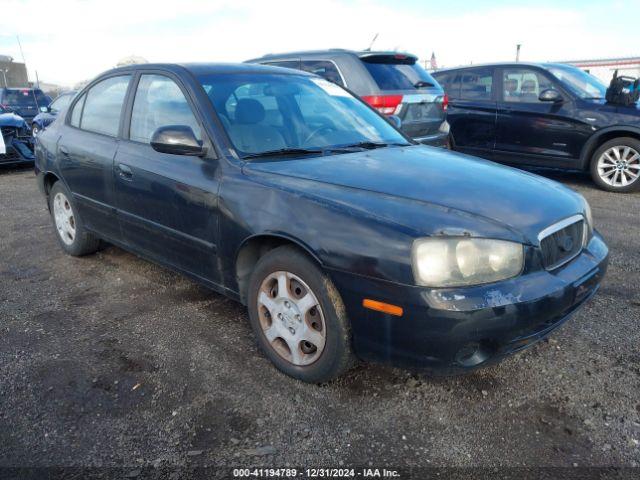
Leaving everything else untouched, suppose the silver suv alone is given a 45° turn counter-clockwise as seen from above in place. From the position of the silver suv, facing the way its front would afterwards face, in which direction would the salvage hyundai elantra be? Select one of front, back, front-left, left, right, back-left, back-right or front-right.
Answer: left

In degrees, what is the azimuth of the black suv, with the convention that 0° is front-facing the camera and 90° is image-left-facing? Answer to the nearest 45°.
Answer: approximately 315°

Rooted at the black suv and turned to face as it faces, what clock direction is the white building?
The white building is roughly at 8 o'clock from the black suv.

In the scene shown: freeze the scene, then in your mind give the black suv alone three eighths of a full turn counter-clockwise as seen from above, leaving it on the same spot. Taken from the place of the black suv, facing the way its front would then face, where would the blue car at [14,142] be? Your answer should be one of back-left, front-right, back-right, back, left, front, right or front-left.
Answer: left

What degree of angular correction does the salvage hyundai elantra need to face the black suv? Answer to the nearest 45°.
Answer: approximately 90° to its left

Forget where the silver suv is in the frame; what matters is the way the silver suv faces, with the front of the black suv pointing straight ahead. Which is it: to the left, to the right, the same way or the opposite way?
the opposite way

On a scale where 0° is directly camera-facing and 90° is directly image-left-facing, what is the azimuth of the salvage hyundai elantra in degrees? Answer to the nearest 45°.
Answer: approximately 315°

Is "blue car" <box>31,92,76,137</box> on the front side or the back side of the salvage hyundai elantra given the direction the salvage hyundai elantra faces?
on the back side

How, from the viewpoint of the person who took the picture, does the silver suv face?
facing away from the viewer and to the left of the viewer

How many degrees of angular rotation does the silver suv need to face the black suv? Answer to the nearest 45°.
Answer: approximately 90° to its right

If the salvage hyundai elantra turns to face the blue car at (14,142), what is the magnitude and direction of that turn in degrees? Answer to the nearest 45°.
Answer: approximately 180°

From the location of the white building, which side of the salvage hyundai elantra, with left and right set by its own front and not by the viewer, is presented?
left
